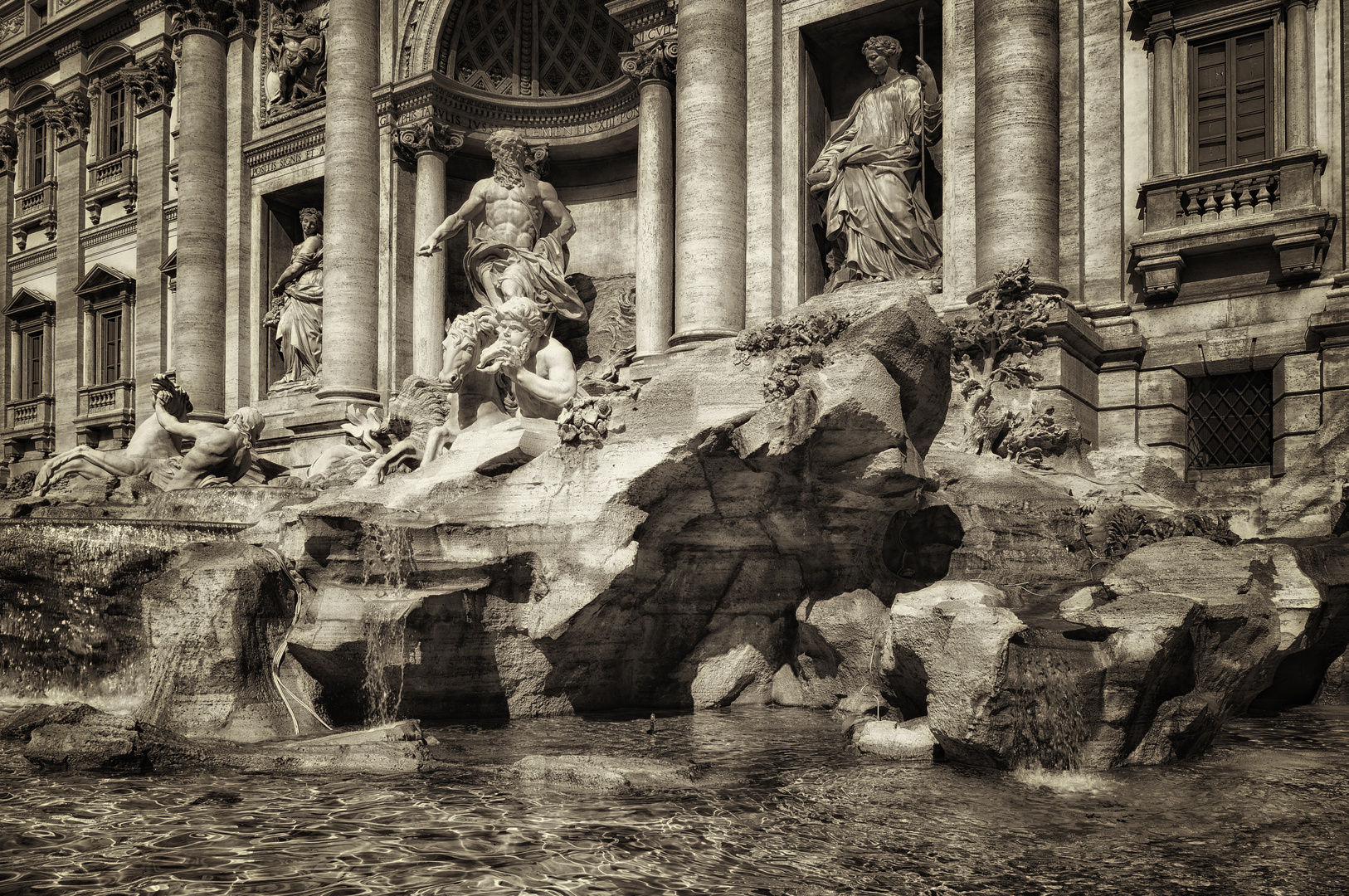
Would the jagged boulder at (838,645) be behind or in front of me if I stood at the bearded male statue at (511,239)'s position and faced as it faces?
in front

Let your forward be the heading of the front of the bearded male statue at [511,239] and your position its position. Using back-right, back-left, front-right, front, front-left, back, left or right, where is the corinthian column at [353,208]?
back-right

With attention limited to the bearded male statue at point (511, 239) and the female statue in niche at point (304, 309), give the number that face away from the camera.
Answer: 0

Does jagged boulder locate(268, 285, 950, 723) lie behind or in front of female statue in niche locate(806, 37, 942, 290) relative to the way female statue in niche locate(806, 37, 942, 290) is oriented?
in front

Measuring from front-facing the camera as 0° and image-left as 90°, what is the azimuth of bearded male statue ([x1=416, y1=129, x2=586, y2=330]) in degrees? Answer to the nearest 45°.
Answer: approximately 0°

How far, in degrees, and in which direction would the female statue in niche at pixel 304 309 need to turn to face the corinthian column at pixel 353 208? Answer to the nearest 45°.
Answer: approximately 45° to its left

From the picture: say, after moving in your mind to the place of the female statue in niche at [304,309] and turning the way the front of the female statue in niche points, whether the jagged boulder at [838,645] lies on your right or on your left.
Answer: on your left

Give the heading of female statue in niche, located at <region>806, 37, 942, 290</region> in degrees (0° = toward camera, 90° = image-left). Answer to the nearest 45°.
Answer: approximately 45°

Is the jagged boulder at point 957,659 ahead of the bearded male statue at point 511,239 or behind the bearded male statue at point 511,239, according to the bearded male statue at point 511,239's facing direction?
ahead

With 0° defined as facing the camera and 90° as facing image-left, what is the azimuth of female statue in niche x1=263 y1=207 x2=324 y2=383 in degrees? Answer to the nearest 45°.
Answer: approximately 45°

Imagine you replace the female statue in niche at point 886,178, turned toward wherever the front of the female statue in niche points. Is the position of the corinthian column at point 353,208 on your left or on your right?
on your right
